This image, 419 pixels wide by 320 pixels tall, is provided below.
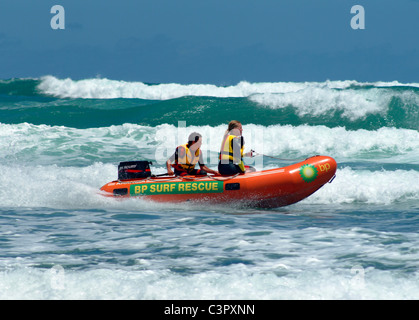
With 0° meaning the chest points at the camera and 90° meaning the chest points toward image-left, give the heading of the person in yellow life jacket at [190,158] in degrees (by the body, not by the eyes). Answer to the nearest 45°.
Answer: approximately 315°

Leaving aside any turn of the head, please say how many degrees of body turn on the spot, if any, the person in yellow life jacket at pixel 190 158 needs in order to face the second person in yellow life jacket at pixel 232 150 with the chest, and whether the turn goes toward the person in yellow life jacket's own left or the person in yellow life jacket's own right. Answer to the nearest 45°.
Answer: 0° — they already face them

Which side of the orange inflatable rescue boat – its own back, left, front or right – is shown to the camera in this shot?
right
